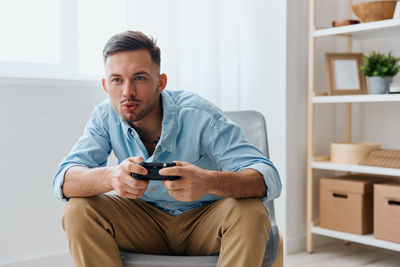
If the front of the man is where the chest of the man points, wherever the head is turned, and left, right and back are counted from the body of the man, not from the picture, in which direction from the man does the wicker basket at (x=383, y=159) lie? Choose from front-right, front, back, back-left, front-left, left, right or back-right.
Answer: back-left

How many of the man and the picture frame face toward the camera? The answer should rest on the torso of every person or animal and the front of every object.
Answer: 2

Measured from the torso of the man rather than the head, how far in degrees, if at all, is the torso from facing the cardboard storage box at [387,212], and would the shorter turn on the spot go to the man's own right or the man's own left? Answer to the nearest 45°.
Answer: approximately 135° to the man's own left

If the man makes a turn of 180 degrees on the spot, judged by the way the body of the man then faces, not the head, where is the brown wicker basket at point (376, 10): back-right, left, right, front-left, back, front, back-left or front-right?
front-right

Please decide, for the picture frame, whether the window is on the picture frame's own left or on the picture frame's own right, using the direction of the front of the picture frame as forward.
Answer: on the picture frame's own right
